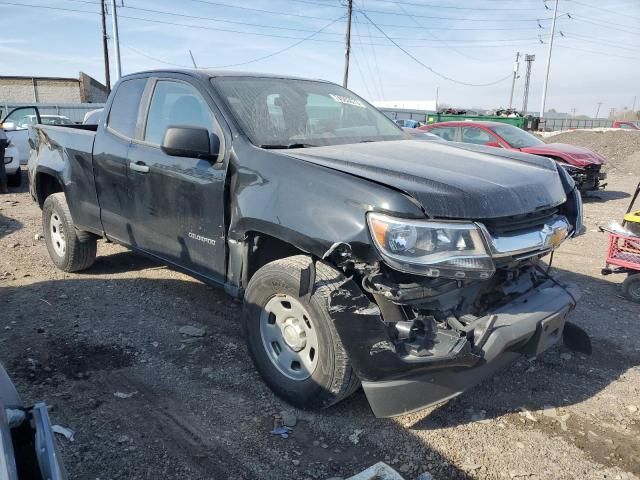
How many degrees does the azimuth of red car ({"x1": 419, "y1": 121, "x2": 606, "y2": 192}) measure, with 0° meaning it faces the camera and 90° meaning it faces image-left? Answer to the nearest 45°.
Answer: approximately 315°

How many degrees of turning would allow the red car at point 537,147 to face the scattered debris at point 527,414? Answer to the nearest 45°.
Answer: approximately 45° to its right

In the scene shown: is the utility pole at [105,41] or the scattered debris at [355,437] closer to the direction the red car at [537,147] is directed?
the scattered debris

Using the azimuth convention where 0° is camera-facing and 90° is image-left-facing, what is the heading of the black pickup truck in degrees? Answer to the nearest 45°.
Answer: approximately 315°

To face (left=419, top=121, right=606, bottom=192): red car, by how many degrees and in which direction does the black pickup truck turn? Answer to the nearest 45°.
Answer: approximately 90° to its left

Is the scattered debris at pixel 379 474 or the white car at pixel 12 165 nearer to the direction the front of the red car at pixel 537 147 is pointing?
the scattered debris

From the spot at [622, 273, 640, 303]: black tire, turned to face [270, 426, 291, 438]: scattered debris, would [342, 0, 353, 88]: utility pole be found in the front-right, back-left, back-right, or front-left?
back-right

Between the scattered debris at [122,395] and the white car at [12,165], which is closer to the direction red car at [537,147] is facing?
the scattered debris

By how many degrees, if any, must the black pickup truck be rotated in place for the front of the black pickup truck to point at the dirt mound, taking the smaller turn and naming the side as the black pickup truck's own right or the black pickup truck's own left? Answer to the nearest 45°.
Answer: approximately 90° to the black pickup truck's own left

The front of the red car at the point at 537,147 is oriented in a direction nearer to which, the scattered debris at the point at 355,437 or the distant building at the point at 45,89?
the scattered debris

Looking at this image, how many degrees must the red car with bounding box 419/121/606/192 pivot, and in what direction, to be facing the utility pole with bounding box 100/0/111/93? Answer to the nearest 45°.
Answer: approximately 180°
